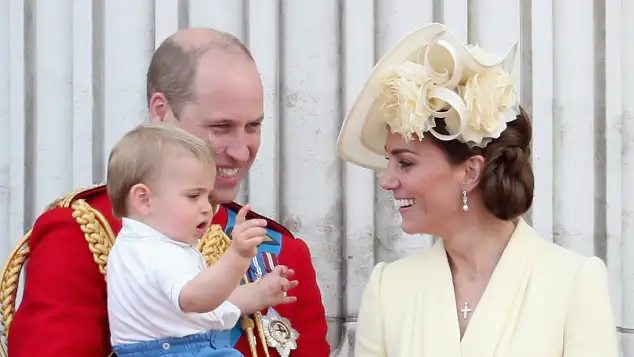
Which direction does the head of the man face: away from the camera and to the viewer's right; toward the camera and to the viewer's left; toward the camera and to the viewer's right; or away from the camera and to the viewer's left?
toward the camera and to the viewer's right

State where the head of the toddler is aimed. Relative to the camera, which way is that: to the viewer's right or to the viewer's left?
to the viewer's right

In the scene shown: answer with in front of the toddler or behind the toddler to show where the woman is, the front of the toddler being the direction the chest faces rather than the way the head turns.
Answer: in front

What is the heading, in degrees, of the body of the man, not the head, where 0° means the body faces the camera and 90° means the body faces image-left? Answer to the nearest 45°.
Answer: approximately 315°

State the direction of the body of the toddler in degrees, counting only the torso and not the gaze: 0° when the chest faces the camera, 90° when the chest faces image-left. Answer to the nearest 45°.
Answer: approximately 270°

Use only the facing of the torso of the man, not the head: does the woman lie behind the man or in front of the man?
in front
